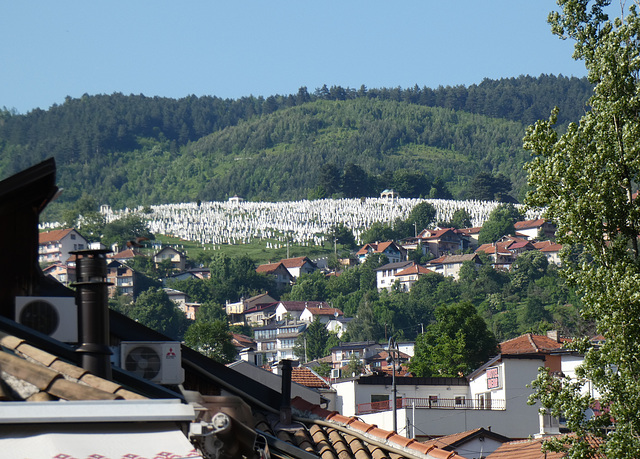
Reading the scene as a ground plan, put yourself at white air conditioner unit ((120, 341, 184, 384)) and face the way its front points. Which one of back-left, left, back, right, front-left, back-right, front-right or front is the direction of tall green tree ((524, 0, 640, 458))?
back-left

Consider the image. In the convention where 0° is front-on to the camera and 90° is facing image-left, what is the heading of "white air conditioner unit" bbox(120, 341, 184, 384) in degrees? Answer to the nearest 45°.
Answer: approximately 0°
